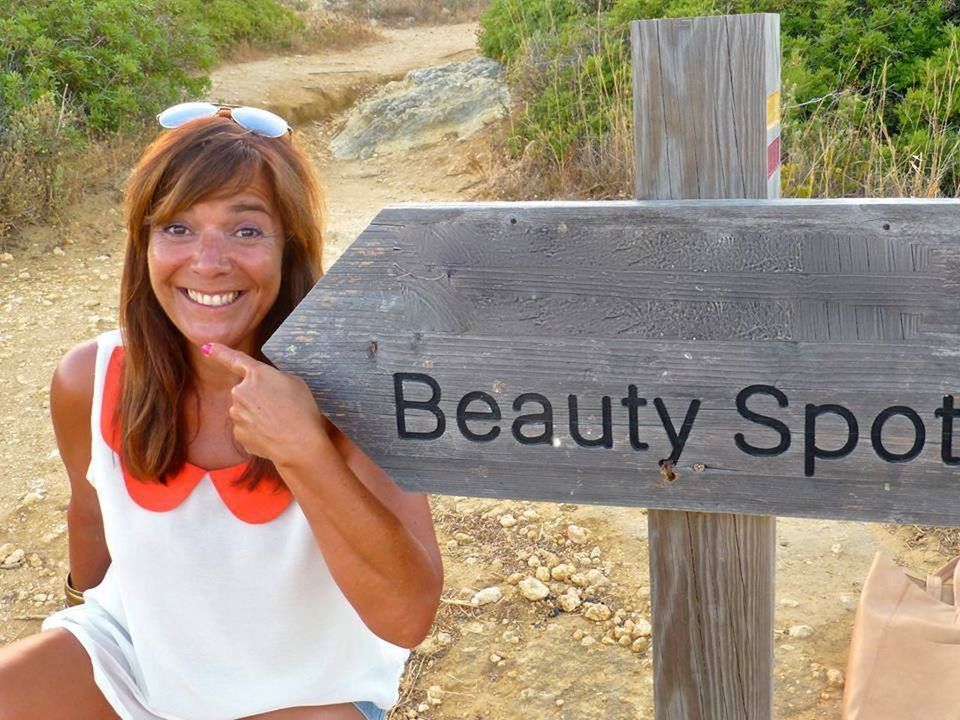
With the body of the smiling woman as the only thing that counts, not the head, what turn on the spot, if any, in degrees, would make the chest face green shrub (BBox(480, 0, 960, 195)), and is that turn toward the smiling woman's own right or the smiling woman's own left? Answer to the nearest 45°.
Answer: approximately 135° to the smiling woman's own left

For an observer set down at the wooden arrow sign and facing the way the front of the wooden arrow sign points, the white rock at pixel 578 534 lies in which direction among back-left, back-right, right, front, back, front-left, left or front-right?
back

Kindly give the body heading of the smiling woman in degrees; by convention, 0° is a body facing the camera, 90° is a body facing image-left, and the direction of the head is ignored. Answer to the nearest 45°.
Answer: approximately 0°

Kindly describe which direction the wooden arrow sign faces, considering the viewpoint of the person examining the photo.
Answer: facing the viewer

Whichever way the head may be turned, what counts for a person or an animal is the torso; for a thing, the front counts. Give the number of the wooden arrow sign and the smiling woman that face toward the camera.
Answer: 2

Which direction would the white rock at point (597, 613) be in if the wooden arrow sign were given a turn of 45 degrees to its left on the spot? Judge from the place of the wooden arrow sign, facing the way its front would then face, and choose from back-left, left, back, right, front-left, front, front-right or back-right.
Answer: back-left

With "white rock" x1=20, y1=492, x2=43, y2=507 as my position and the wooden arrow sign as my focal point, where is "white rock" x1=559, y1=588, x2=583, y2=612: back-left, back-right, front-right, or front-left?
front-left

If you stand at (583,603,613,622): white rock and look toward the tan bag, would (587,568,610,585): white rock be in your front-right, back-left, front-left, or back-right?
back-left

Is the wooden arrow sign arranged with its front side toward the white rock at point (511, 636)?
no

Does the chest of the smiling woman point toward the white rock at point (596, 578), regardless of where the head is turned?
no

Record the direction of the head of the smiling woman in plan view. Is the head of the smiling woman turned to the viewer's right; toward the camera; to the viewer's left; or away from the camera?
toward the camera

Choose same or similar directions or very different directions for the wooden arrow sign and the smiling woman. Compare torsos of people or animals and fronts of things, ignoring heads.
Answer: same or similar directions

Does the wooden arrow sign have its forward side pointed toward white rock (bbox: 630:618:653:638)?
no
